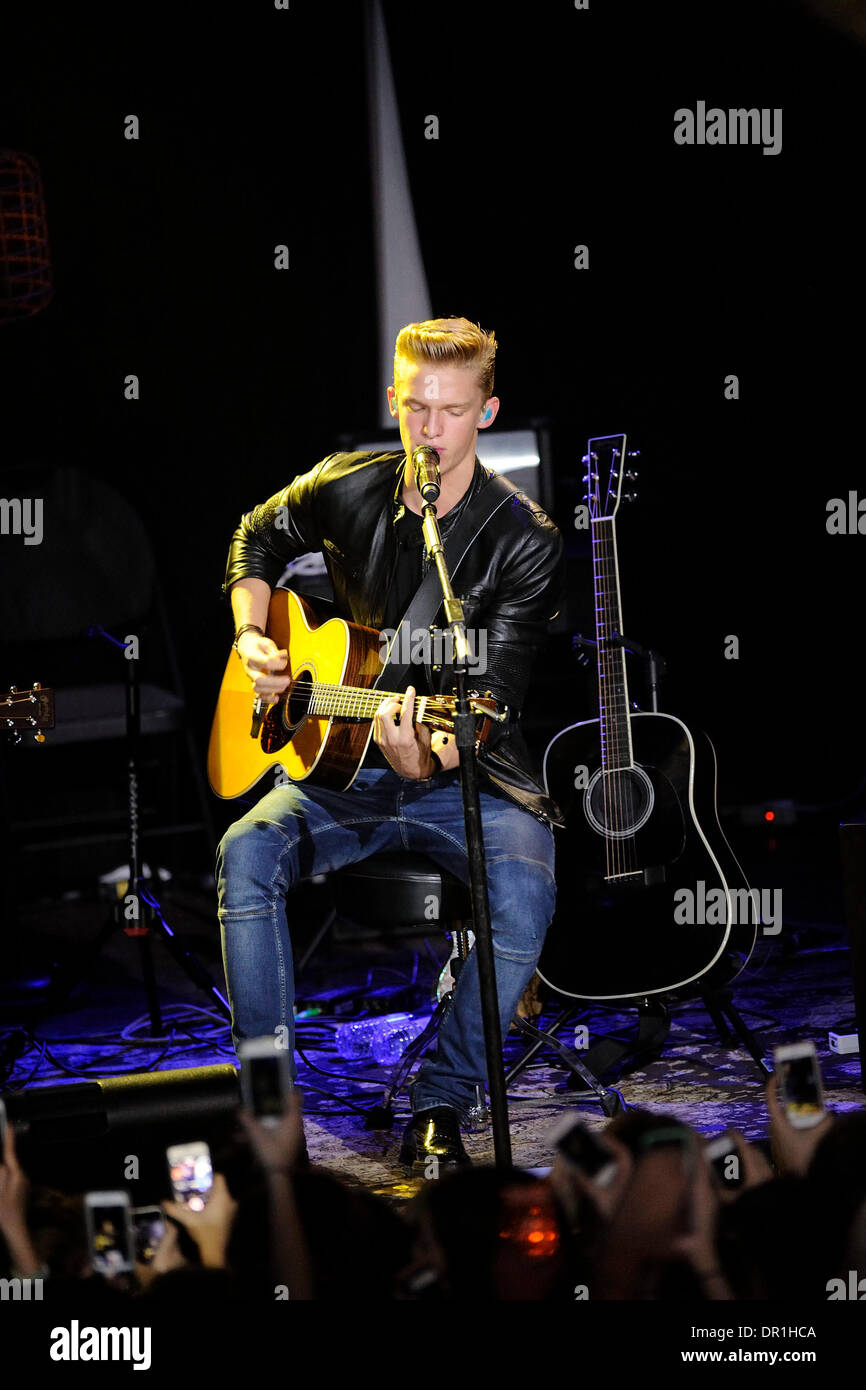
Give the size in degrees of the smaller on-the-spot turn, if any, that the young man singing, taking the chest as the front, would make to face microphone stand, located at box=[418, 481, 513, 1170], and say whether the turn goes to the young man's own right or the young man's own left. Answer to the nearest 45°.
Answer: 0° — they already face it

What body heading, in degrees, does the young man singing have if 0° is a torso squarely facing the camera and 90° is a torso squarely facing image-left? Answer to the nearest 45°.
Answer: approximately 0°

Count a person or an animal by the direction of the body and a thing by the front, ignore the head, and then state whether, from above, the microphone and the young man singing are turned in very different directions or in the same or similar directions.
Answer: very different directions

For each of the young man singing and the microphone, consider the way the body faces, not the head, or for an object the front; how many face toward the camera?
1

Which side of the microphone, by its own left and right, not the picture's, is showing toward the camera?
back

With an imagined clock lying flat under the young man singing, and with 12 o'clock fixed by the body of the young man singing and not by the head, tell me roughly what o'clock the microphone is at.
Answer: The microphone is roughly at 12 o'clock from the young man singing.

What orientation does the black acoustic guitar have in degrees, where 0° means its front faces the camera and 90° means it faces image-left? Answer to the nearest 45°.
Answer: approximately 45°

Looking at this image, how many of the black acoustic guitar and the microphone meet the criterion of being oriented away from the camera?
1

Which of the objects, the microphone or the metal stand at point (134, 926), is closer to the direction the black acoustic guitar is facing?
the microphone

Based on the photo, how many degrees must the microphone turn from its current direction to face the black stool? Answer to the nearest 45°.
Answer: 0° — it already faces it
